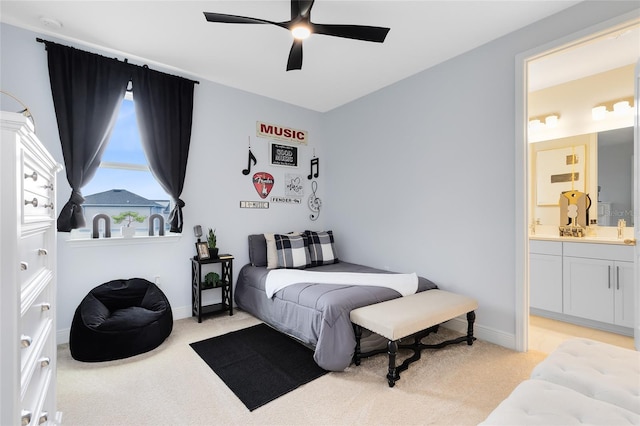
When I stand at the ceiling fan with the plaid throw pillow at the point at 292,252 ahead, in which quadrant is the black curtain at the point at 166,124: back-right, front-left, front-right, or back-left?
front-left

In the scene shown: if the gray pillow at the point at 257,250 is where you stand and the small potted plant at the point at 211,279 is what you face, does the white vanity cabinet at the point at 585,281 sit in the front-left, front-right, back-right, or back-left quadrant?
back-left

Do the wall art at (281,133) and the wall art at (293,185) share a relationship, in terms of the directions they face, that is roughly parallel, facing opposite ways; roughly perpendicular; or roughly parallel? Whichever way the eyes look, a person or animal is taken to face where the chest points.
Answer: roughly parallel

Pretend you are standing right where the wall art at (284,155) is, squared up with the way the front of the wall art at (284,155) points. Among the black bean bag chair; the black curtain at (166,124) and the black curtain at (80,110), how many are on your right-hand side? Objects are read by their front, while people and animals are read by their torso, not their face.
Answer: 3

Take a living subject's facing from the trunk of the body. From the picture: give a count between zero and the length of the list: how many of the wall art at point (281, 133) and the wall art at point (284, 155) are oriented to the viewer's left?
0

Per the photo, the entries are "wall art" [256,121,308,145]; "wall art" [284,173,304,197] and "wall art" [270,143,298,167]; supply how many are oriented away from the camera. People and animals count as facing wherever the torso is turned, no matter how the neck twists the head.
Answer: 0

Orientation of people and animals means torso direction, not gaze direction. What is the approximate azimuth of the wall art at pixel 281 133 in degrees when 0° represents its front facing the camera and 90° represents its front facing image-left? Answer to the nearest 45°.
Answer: approximately 315°

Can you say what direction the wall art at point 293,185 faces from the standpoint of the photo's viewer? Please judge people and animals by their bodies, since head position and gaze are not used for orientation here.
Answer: facing the viewer and to the right of the viewer

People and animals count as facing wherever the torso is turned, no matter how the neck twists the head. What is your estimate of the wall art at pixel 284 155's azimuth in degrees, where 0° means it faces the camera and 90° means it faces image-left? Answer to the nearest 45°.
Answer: approximately 315°

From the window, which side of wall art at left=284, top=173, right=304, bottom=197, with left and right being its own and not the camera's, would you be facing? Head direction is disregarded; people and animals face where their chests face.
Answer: right
